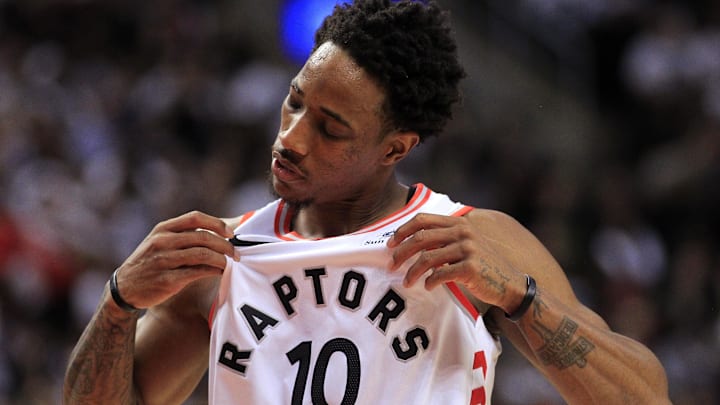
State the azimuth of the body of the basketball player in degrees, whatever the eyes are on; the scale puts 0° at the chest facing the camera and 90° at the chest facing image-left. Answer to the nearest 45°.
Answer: approximately 0°
